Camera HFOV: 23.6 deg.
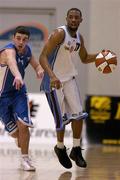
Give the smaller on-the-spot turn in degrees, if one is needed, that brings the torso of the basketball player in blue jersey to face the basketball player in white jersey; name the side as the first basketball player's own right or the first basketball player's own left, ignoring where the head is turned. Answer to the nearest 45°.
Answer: approximately 45° to the first basketball player's own left

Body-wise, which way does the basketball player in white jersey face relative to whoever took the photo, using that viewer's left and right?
facing the viewer and to the right of the viewer

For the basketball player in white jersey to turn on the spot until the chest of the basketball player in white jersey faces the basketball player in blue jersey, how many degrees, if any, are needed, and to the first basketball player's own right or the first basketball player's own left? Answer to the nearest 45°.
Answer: approximately 135° to the first basketball player's own right

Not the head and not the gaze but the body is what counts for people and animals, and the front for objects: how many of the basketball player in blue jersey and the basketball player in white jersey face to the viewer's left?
0

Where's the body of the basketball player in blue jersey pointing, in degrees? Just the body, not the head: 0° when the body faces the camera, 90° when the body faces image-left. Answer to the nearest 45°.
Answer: approximately 315°
